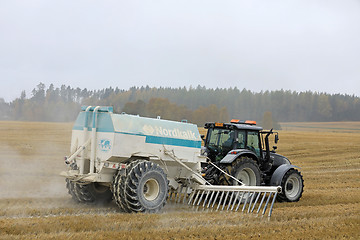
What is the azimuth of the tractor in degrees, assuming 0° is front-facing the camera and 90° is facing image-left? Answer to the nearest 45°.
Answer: approximately 225°

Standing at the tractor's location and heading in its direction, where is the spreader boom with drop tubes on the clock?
The spreader boom with drop tubes is roughly at 5 o'clock from the tractor.

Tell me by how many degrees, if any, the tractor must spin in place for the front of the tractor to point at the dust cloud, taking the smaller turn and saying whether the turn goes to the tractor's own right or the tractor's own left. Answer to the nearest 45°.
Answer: approximately 135° to the tractor's own left
